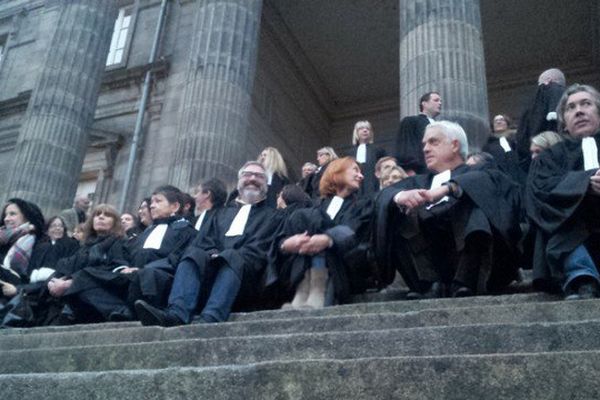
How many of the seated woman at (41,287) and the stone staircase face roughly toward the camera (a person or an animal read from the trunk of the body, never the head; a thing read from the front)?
2

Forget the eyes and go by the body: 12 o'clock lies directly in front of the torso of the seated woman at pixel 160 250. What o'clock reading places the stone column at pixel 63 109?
The stone column is roughly at 4 o'clock from the seated woman.

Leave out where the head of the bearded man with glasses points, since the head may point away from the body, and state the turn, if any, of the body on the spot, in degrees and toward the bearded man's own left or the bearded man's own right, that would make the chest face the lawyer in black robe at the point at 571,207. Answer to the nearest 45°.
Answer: approximately 90° to the bearded man's own left

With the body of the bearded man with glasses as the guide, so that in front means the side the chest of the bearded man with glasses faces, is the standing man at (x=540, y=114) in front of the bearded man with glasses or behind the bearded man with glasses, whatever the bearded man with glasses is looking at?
behind

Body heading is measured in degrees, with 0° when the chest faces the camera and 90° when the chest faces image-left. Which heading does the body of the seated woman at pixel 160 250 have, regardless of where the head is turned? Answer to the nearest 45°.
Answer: approximately 45°

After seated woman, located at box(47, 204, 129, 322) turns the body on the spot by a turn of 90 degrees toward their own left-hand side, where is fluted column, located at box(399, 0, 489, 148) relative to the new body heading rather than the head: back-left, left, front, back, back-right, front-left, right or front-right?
front-left

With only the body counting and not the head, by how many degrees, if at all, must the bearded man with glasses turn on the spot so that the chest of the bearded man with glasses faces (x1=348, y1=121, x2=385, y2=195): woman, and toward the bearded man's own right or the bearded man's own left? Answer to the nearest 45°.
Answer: approximately 180°

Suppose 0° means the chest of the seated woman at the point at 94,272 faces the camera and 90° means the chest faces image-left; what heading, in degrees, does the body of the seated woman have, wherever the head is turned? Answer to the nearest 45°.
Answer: approximately 45°

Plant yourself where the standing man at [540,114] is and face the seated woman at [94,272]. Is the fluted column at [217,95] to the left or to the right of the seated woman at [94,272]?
right

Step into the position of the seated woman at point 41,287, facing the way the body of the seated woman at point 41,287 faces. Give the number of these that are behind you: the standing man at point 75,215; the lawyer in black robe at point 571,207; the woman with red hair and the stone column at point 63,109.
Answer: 2
